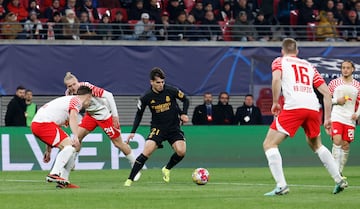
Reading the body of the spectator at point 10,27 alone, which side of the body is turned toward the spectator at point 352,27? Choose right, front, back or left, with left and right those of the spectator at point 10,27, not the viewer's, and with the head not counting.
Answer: left

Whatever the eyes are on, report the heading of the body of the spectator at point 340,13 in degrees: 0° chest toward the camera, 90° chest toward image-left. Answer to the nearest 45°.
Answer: approximately 0°

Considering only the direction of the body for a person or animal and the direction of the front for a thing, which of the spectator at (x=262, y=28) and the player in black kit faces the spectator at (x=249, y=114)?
the spectator at (x=262, y=28)

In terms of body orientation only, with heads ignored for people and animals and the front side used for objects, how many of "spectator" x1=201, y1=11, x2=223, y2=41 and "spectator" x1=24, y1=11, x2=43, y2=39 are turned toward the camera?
2

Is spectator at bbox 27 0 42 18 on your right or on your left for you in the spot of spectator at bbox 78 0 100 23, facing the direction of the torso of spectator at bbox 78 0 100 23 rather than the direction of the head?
on your right

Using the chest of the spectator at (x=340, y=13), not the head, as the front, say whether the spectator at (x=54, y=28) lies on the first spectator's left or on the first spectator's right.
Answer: on the first spectator's right

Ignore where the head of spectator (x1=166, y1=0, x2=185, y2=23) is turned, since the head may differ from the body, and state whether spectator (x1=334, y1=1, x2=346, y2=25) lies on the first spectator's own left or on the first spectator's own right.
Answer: on the first spectator's own left

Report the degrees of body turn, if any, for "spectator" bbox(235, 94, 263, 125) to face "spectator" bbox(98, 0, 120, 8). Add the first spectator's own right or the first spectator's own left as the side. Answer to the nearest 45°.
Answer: approximately 135° to the first spectator's own right

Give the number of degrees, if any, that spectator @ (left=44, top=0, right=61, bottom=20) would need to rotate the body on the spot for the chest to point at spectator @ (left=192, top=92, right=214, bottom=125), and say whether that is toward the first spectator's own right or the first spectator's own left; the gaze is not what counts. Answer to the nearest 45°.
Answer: approximately 45° to the first spectator's own left

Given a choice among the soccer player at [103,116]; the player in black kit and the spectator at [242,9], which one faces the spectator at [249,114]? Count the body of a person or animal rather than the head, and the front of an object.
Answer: the spectator at [242,9]
